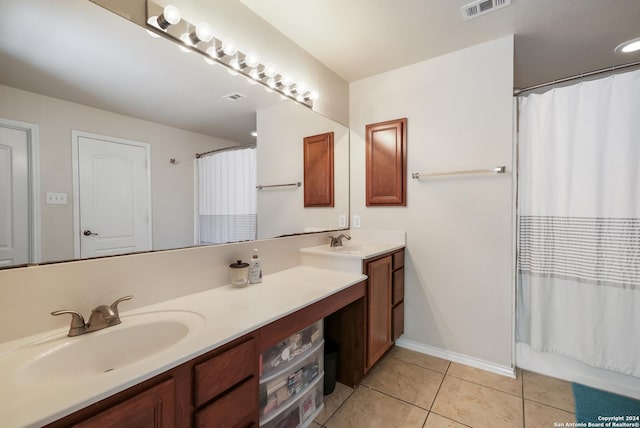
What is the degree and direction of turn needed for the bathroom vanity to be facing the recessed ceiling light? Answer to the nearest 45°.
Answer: approximately 45° to its left

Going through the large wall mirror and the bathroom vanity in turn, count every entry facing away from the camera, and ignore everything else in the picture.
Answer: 0

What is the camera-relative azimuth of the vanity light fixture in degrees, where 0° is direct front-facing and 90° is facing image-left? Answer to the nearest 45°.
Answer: approximately 315°

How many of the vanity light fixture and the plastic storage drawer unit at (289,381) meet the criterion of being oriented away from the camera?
0

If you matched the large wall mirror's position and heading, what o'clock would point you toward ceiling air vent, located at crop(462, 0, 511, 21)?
The ceiling air vent is roughly at 11 o'clock from the large wall mirror.

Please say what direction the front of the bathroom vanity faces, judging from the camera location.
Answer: facing the viewer and to the right of the viewer

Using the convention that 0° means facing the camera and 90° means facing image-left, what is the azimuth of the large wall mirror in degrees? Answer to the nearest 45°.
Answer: approximately 315°

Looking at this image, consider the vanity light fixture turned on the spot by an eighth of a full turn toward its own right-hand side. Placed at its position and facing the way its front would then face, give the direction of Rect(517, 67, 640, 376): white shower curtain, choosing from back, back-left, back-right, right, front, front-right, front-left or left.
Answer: left
